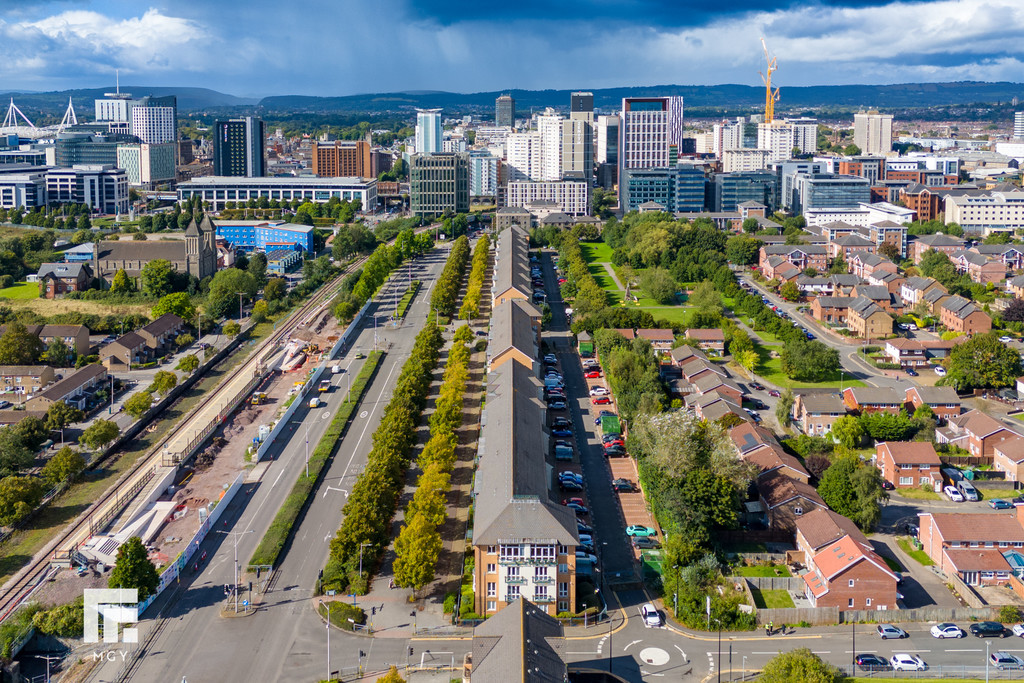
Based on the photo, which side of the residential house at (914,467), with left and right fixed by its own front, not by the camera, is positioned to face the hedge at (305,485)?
right

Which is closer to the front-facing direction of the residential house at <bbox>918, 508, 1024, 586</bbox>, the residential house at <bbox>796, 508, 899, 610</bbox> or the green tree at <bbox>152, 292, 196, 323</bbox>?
the residential house

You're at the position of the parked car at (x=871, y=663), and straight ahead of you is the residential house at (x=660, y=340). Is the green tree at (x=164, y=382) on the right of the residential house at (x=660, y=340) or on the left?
left

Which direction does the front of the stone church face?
to the viewer's right

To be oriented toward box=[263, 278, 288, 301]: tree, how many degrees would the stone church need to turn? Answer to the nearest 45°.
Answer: approximately 45° to its right

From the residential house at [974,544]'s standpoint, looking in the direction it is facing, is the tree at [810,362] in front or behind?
behind

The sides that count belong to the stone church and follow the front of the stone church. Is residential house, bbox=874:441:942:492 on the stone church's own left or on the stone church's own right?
on the stone church's own right

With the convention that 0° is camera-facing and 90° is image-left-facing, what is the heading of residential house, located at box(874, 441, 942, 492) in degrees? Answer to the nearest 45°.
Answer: approximately 0°

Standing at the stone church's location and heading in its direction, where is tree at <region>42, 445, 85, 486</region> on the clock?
The tree is roughly at 3 o'clock from the stone church.

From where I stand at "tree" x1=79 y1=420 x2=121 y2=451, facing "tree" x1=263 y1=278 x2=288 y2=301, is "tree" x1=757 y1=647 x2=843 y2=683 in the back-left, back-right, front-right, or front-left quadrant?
back-right

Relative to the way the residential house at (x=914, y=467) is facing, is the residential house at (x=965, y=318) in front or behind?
behind

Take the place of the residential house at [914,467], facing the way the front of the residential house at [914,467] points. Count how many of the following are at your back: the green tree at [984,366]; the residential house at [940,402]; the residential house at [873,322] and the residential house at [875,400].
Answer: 4

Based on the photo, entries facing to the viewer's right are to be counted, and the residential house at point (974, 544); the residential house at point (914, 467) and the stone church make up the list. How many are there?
1
